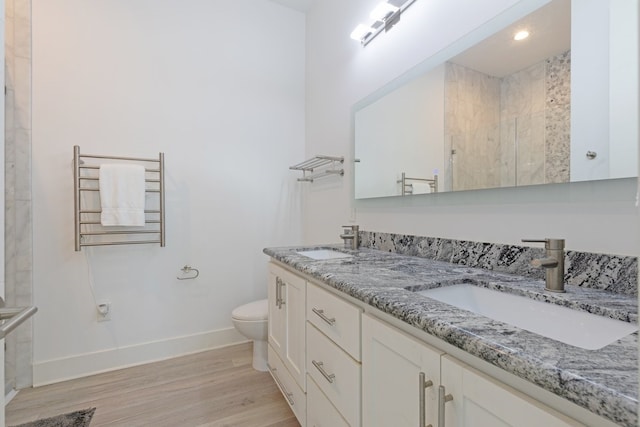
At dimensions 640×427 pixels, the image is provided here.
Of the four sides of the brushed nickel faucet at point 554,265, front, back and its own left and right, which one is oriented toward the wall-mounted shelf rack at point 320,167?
right

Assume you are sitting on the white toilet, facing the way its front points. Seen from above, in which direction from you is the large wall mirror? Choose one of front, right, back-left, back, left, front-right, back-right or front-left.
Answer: back-left

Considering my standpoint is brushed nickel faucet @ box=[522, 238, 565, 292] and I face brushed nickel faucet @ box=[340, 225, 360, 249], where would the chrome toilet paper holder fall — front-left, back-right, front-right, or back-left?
front-left

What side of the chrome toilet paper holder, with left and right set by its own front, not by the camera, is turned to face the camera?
front

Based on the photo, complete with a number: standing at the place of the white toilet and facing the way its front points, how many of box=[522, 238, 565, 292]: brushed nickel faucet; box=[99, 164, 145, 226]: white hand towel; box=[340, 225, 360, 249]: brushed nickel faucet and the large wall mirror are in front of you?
1

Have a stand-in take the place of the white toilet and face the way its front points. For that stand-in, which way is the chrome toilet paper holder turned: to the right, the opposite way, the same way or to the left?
to the left

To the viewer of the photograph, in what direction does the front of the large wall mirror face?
facing the viewer and to the left of the viewer

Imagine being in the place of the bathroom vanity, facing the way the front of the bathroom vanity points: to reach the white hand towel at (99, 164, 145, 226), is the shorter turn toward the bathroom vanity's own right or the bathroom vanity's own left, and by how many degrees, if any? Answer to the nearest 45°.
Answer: approximately 45° to the bathroom vanity's own right

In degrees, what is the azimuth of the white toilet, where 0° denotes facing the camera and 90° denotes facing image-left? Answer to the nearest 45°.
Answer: approximately 90°

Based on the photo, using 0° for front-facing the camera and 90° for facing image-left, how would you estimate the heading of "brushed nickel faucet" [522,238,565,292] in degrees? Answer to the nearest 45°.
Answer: approximately 45°

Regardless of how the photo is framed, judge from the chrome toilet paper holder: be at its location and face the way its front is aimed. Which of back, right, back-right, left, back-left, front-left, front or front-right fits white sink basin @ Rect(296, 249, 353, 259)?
front-left
